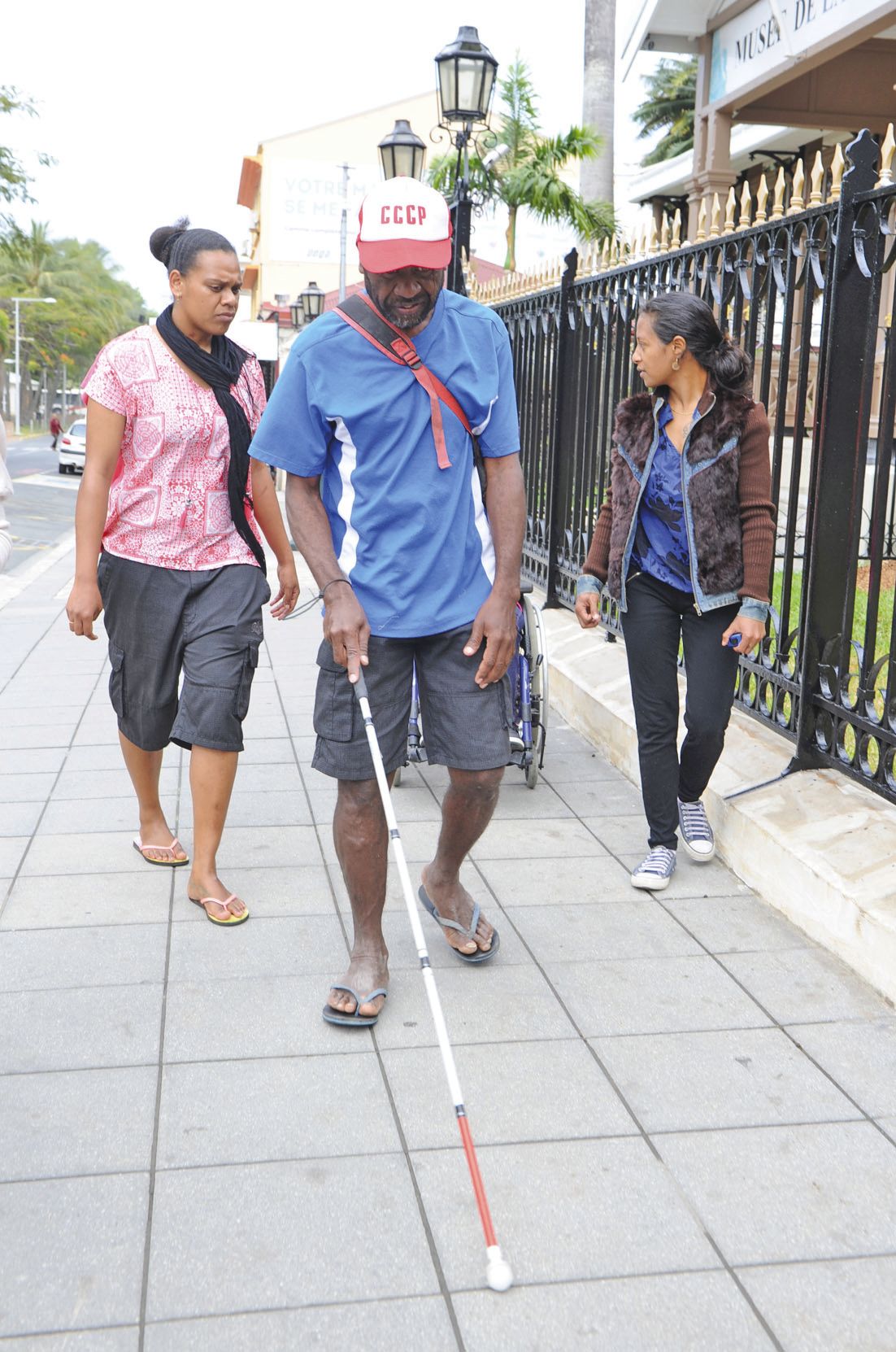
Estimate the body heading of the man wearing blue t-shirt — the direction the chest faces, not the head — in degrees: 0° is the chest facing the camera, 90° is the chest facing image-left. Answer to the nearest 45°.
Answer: approximately 0°

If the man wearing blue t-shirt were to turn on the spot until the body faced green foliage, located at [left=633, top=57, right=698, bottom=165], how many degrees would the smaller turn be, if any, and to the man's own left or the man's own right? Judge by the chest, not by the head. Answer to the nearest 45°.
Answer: approximately 180°

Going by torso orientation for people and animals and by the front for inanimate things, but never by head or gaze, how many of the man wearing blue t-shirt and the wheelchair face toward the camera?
2

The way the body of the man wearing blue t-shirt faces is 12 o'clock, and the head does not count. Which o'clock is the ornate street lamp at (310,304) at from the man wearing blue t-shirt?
The ornate street lamp is roughly at 6 o'clock from the man wearing blue t-shirt.

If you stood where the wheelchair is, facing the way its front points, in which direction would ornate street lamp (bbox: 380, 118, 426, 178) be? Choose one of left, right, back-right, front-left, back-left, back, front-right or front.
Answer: back

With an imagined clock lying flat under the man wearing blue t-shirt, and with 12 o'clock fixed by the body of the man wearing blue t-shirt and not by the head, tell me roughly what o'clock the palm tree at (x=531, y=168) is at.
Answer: The palm tree is roughly at 6 o'clock from the man wearing blue t-shirt.

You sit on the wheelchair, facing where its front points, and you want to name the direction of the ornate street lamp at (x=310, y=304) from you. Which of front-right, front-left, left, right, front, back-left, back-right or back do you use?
back

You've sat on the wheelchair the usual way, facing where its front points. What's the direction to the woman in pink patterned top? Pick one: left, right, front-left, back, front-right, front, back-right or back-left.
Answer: front-right

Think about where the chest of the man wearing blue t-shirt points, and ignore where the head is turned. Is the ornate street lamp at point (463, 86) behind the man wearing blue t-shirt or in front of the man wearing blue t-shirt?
behind

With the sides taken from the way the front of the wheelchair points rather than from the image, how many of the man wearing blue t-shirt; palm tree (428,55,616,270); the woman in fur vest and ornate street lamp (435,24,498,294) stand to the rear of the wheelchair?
2
